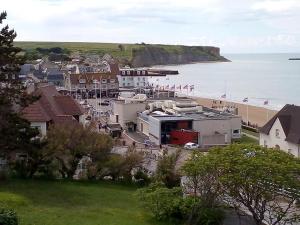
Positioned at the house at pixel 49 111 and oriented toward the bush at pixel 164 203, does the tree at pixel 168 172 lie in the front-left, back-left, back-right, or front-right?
front-left

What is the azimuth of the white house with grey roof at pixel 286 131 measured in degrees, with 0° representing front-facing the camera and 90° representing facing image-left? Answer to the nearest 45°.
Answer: approximately 45°

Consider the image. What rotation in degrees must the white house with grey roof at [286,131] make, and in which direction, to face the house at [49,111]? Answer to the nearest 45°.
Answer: approximately 45° to its right

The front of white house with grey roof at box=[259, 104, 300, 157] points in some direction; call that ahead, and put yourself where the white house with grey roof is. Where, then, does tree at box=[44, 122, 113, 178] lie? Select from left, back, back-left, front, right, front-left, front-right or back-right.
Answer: front

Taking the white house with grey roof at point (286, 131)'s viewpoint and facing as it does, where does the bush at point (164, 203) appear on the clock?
The bush is roughly at 11 o'clock from the white house with grey roof.

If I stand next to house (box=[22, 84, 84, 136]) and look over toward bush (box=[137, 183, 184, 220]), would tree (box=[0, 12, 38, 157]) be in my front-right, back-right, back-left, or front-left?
front-right

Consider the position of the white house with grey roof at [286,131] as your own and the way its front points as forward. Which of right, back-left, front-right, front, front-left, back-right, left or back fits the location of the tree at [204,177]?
front-left

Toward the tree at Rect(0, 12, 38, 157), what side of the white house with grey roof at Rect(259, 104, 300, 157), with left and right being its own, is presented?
front

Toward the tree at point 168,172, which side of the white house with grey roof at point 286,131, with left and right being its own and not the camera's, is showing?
front

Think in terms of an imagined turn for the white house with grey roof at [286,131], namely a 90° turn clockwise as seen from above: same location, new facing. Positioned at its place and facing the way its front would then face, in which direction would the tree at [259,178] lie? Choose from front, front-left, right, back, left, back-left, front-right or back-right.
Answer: back-left

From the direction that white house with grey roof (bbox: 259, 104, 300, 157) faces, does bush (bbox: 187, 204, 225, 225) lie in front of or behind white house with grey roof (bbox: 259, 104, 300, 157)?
in front
